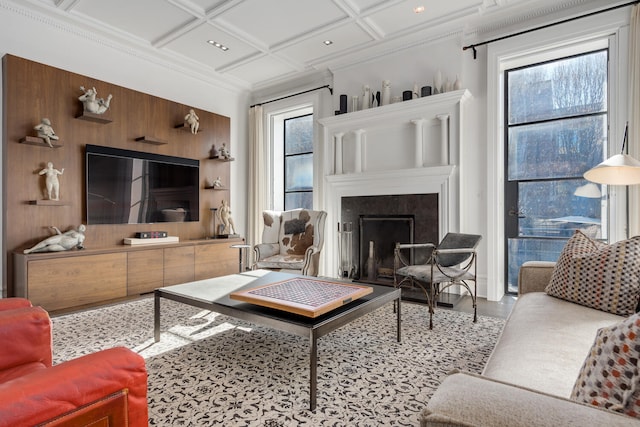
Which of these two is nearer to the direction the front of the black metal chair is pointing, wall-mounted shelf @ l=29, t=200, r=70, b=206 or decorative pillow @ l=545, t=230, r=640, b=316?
the wall-mounted shelf

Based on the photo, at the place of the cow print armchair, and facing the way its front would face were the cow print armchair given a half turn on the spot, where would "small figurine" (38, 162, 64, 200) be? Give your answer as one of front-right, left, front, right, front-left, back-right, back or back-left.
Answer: back-left

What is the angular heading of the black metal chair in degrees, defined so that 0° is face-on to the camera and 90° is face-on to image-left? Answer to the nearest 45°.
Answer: approximately 45°

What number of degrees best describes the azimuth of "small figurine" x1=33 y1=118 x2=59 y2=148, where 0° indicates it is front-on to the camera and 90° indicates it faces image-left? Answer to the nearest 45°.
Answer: approximately 315°

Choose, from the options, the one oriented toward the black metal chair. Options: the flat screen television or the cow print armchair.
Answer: the flat screen television

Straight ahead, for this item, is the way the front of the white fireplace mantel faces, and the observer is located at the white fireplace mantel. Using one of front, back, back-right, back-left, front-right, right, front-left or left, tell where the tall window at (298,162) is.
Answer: right

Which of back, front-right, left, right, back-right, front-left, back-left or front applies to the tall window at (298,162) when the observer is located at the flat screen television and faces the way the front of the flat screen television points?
front-left

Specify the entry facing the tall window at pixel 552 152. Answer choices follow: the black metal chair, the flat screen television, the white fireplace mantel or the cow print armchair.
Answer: the flat screen television

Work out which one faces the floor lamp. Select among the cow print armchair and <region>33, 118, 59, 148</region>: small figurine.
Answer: the small figurine

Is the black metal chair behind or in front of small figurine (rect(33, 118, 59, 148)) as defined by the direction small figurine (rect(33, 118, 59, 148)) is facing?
in front

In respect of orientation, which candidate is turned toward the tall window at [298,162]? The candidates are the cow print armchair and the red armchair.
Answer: the red armchair

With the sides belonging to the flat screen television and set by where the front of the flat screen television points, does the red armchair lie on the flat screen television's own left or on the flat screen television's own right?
on the flat screen television's own right
